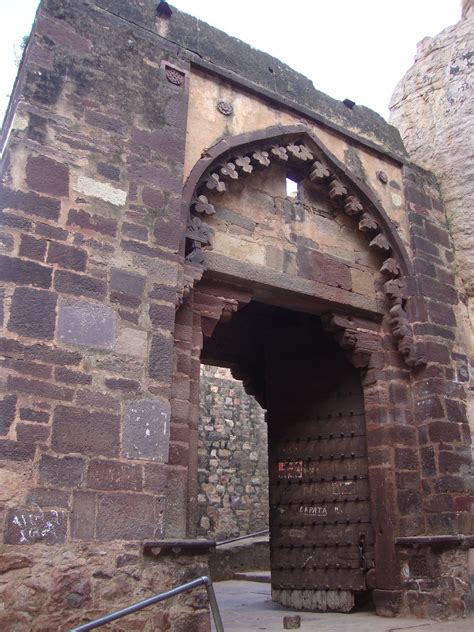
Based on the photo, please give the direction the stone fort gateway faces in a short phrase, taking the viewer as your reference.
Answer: facing the viewer and to the right of the viewer
